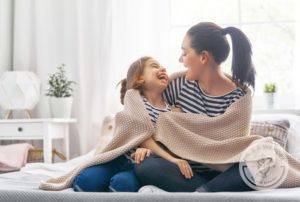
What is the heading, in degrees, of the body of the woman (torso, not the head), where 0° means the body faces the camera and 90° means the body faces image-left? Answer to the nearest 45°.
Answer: approximately 0°

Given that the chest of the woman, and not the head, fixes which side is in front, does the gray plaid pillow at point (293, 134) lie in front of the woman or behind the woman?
behind
